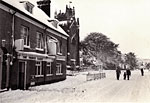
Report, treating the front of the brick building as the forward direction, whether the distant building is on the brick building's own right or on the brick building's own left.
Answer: on the brick building's own left

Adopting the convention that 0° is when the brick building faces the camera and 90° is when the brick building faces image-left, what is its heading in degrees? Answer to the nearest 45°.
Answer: approximately 315°
